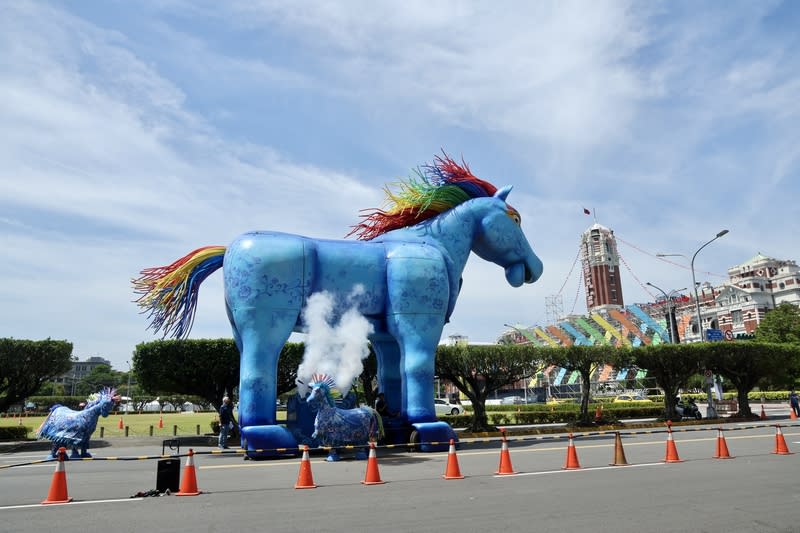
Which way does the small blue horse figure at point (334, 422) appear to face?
to the viewer's left

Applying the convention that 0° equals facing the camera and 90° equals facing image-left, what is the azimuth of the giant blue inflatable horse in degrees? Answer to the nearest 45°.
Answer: approximately 270°

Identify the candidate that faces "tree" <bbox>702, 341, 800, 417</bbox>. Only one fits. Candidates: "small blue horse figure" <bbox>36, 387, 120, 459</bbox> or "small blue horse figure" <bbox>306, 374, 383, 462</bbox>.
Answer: "small blue horse figure" <bbox>36, 387, 120, 459</bbox>

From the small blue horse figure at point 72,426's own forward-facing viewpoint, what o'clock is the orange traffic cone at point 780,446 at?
The orange traffic cone is roughly at 1 o'clock from the small blue horse figure.

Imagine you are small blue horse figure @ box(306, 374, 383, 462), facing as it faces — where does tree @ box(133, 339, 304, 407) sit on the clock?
The tree is roughly at 2 o'clock from the small blue horse figure.

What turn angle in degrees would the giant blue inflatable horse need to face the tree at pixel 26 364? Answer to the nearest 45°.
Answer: approximately 135° to its left

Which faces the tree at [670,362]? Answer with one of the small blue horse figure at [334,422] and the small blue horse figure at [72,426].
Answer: the small blue horse figure at [72,426]

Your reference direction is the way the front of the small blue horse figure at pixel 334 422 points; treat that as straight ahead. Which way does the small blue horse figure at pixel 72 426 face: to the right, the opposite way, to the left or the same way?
the opposite way

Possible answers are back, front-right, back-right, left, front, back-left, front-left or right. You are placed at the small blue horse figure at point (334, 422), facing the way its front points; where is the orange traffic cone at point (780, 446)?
back

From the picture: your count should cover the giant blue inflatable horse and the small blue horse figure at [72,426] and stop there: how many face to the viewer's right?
2

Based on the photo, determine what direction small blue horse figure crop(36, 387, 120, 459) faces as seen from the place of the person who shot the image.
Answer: facing to the right of the viewer
